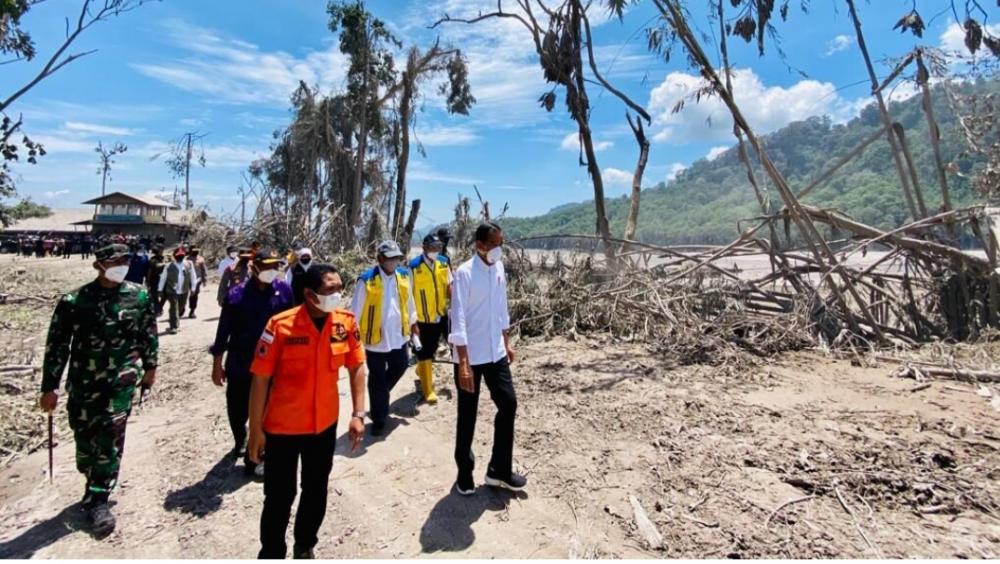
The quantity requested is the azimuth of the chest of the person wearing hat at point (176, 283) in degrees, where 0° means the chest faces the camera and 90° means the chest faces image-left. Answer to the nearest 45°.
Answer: approximately 0°

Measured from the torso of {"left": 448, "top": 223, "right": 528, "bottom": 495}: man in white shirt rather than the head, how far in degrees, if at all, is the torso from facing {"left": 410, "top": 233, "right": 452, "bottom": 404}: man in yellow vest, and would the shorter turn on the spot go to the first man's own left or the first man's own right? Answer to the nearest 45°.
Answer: approximately 135° to the first man's own left

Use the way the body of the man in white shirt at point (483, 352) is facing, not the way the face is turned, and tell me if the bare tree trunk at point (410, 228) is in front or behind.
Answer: behind

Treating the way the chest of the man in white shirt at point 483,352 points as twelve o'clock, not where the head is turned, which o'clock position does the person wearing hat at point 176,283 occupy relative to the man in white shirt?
The person wearing hat is roughly at 6 o'clock from the man in white shirt.
